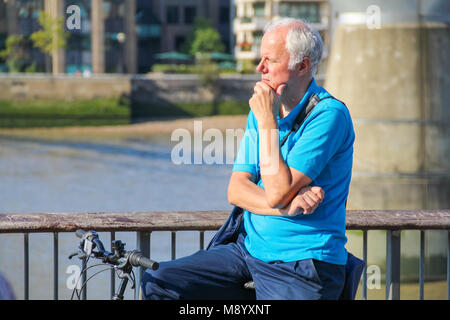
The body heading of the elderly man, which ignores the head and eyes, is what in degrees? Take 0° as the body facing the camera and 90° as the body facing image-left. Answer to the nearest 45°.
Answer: approximately 45°

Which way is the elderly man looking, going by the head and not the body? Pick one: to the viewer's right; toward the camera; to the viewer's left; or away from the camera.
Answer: to the viewer's left
